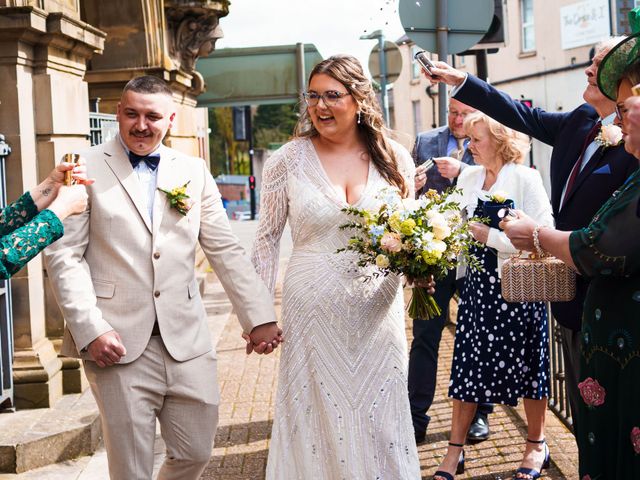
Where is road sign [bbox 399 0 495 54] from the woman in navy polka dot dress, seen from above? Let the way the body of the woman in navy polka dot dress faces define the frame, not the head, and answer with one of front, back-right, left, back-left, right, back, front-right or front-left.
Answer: back-right

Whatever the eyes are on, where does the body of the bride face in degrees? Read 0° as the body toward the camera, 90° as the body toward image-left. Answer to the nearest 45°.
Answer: approximately 0°

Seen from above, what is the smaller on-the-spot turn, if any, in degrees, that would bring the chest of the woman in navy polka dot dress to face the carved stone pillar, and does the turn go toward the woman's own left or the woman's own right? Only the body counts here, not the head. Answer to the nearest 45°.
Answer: approximately 90° to the woman's own right

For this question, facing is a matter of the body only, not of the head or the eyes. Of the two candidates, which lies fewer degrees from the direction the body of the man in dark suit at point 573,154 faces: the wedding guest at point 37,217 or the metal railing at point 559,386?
the wedding guest

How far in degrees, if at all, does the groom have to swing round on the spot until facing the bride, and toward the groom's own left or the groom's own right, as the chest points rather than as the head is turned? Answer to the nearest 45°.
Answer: approximately 90° to the groom's own left

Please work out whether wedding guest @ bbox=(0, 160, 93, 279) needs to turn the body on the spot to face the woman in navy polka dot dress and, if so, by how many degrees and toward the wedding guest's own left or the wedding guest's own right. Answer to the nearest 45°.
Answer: approximately 45° to the wedding guest's own left

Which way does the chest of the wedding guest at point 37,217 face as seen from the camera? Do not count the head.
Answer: to the viewer's right

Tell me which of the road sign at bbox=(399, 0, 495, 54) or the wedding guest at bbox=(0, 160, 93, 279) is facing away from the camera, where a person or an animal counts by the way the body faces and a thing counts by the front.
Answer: the road sign

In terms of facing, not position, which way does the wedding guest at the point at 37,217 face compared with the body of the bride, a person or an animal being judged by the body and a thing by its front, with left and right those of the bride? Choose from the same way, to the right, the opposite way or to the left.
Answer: to the left

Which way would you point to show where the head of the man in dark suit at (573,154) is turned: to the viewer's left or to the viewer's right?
to the viewer's left

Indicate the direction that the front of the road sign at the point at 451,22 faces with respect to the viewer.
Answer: facing away from the viewer

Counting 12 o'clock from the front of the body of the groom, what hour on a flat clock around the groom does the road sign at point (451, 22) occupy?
The road sign is roughly at 7 o'clock from the groom.
